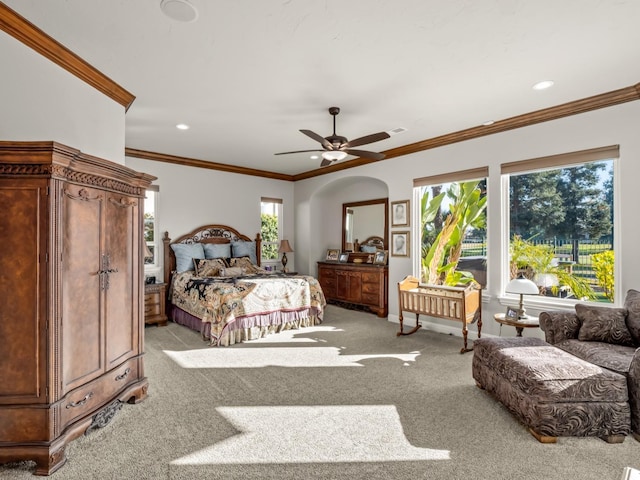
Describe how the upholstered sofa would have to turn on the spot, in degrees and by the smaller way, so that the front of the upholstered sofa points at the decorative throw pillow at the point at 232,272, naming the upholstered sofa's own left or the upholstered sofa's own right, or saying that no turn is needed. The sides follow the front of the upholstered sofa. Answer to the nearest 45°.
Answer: approximately 45° to the upholstered sofa's own right

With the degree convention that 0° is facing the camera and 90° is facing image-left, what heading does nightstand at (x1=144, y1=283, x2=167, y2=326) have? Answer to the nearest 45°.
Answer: approximately 0°

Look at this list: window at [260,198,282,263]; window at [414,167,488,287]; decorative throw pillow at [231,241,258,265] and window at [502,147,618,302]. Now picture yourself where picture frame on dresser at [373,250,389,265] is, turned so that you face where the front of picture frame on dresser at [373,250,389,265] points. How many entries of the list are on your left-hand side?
2

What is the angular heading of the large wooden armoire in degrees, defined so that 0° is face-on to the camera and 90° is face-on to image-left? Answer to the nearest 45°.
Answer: approximately 315°

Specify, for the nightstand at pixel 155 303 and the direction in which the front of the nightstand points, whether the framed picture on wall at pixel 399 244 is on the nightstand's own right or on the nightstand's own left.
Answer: on the nightstand's own left

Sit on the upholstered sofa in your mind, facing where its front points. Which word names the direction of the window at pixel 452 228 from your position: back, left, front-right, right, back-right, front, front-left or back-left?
right

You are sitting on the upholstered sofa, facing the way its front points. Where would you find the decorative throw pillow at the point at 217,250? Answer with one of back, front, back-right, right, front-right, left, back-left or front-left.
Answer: front-right

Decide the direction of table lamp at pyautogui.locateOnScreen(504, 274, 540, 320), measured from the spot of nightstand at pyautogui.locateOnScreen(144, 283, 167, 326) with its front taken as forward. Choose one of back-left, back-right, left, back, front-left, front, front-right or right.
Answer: front-left

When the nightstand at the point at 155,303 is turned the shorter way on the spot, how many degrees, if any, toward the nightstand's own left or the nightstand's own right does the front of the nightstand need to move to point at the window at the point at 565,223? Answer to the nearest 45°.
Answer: approximately 45° to the nightstand's own left

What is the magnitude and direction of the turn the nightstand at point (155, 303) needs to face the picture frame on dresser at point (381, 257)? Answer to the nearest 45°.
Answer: approximately 90° to its left

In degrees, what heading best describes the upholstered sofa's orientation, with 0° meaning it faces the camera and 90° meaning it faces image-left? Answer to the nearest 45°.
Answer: approximately 45°

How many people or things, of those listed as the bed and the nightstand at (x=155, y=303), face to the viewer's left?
0
